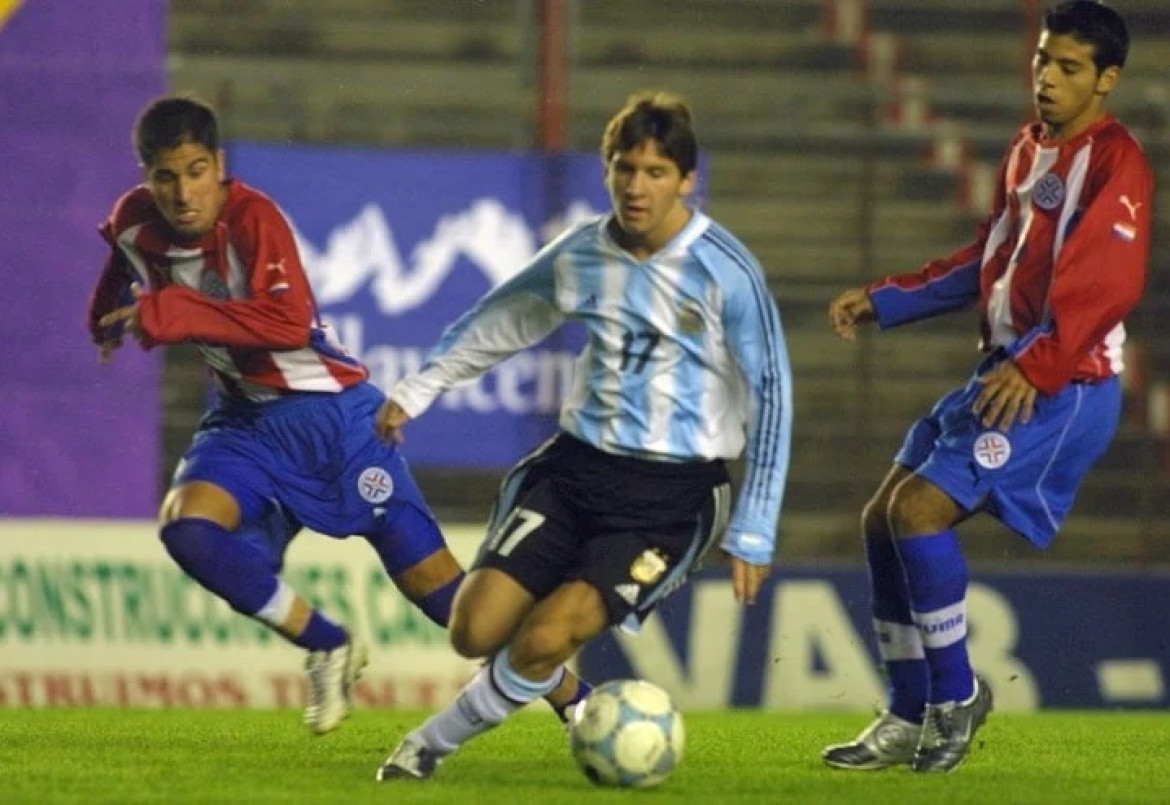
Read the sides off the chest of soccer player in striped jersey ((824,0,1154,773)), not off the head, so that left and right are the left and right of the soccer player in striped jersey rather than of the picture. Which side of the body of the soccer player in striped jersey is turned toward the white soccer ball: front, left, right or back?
front

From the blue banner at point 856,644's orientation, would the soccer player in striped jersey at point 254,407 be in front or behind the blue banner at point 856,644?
in front

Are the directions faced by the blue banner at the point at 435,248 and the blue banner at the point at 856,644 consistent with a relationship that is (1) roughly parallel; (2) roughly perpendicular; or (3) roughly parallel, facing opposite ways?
roughly parallel

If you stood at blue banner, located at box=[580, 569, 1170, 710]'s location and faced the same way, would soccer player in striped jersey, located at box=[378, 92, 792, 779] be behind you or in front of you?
in front

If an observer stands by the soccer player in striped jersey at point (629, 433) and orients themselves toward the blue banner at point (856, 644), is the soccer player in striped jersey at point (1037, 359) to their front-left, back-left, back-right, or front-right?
front-right

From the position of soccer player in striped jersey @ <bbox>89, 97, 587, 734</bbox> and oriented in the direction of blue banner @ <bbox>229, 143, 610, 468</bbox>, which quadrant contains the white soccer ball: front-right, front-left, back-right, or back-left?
back-right

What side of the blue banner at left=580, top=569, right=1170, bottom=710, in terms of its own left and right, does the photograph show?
front

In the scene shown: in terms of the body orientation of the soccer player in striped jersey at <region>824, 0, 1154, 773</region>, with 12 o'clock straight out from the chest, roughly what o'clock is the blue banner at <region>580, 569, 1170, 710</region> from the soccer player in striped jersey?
The blue banner is roughly at 4 o'clock from the soccer player in striped jersey.

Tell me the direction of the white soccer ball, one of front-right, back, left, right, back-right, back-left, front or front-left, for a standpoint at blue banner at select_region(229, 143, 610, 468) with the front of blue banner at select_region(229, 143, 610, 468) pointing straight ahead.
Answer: front

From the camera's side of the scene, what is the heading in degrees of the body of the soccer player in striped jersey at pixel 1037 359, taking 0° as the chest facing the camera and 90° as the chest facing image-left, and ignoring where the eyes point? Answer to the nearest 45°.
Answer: approximately 45°

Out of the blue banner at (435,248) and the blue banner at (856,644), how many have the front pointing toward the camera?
2

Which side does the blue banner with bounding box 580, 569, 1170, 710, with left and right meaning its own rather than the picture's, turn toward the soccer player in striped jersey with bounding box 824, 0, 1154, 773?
front

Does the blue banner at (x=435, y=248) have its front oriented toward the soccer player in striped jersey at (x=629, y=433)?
yes

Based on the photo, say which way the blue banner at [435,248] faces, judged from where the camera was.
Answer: facing the viewer

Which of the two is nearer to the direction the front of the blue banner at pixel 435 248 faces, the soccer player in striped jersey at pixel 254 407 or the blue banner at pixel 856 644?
the soccer player in striped jersey

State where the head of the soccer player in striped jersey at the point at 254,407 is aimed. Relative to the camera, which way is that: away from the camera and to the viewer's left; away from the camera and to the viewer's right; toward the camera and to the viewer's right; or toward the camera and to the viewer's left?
toward the camera and to the viewer's right
